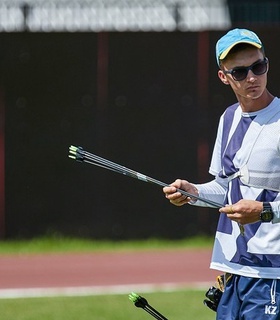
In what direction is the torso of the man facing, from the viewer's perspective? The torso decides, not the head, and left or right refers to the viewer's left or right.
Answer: facing the viewer and to the left of the viewer
